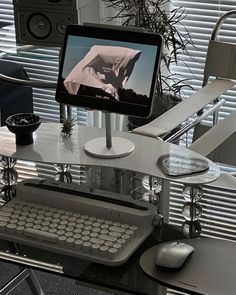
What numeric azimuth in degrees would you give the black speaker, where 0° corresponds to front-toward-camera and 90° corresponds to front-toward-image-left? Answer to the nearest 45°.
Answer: approximately 0°

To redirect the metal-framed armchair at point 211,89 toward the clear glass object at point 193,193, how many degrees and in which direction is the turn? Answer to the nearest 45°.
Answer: approximately 45° to its left

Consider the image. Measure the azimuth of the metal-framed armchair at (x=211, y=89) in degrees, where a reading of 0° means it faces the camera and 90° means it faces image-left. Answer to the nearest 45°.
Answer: approximately 45°

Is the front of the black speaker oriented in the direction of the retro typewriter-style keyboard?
yes

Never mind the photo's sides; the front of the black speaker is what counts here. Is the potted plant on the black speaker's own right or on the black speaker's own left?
on the black speaker's own left

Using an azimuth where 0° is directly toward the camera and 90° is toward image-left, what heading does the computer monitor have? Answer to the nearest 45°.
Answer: approximately 0°

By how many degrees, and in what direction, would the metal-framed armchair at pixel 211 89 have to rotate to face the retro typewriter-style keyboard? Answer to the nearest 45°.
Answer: approximately 45° to its left

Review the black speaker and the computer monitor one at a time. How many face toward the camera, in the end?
2
